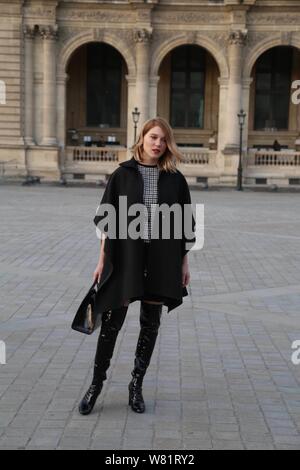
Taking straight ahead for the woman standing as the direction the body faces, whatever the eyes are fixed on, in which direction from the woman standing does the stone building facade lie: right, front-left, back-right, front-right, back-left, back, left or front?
back

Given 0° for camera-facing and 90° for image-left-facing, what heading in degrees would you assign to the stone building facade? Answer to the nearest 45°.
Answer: approximately 0°

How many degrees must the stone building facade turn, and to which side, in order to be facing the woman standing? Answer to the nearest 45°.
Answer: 0° — it already faces them

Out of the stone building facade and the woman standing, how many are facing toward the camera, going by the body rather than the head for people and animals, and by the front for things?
2

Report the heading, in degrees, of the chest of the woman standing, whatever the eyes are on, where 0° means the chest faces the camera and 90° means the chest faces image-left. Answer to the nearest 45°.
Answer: approximately 0°
